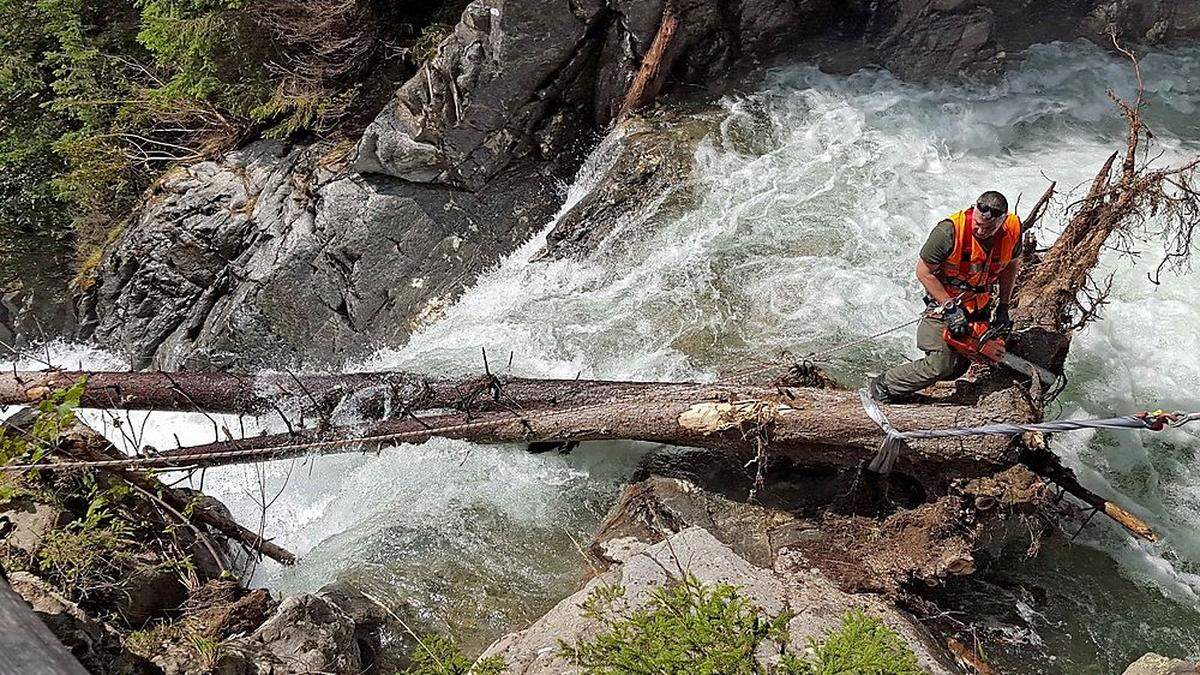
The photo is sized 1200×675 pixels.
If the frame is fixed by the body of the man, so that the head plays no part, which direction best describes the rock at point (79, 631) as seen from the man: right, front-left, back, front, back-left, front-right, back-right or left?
right

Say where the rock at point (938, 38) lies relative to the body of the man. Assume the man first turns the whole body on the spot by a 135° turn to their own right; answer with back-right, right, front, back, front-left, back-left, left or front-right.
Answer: right

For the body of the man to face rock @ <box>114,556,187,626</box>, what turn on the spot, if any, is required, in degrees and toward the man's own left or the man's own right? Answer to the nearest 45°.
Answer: approximately 90° to the man's own right

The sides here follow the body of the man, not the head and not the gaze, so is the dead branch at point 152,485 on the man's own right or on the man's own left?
on the man's own right

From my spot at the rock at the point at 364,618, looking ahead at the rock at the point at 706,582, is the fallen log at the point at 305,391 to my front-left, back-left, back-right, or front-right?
back-left

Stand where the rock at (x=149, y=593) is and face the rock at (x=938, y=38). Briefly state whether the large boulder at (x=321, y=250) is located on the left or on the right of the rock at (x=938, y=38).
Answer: left

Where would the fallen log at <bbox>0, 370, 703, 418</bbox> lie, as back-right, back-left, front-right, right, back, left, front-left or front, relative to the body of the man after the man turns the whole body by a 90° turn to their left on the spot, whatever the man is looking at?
back-left

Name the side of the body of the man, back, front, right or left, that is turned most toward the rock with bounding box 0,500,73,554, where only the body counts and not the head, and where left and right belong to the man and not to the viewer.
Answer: right

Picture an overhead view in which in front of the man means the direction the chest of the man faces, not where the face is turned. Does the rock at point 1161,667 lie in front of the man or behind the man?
in front

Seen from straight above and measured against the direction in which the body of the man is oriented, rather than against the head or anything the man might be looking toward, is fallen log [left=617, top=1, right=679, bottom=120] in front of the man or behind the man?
behind

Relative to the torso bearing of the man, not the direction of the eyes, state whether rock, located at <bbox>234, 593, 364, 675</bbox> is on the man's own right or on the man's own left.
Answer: on the man's own right
